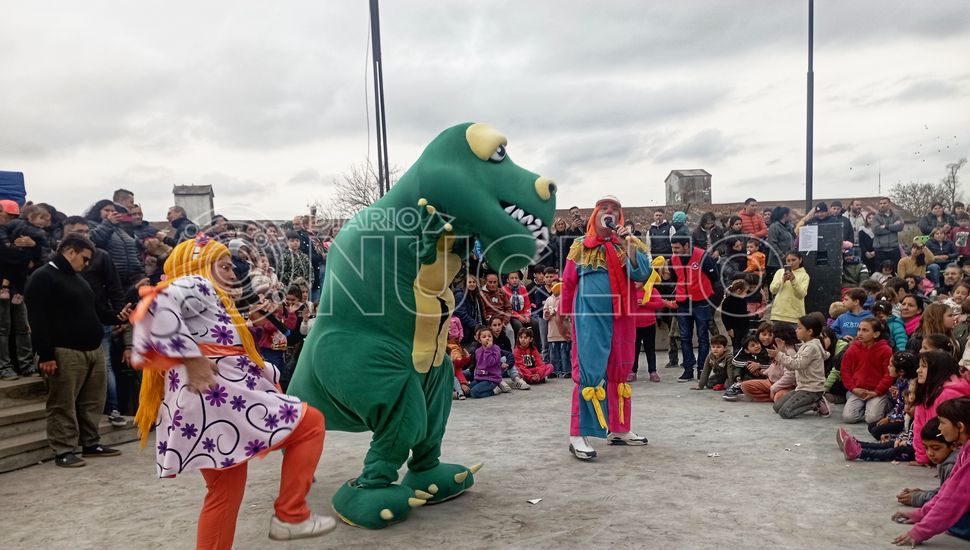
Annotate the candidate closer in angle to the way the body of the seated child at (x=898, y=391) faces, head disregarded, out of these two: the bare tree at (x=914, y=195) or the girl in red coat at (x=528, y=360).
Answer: the girl in red coat

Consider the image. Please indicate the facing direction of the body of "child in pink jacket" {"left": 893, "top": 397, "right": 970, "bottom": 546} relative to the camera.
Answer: to the viewer's left

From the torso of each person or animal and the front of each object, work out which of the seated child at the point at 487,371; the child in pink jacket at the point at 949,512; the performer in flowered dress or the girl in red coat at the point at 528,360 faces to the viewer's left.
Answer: the child in pink jacket

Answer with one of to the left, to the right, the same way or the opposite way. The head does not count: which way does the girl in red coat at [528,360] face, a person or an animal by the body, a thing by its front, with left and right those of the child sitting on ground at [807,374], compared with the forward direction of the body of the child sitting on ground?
to the left

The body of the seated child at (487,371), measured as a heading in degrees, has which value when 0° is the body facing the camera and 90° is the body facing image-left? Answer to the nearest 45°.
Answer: approximately 0°

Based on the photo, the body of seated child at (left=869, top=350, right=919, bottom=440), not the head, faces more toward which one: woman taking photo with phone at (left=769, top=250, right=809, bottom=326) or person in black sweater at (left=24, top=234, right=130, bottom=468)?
the person in black sweater

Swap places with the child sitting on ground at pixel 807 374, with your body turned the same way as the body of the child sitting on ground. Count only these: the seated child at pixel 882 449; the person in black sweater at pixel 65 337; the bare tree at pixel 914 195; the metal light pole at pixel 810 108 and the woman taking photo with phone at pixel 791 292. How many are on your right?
3

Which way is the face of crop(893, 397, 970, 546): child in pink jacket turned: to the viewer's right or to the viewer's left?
to the viewer's left

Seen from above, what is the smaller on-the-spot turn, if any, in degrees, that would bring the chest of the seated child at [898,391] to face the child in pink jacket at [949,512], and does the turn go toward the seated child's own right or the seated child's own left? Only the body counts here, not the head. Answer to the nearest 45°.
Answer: approximately 90° to the seated child's own left

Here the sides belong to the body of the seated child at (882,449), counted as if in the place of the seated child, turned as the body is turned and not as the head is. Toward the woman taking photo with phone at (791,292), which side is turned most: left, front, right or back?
right

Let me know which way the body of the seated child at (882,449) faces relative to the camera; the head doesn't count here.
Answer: to the viewer's left

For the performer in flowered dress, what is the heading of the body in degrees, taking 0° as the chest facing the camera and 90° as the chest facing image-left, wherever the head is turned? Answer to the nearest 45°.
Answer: approximately 270°

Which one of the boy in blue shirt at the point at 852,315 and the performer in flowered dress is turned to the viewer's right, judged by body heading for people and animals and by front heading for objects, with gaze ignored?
the performer in flowered dress

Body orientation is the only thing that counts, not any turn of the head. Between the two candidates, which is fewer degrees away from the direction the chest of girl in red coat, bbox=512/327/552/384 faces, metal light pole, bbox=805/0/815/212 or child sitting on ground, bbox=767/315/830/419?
the child sitting on ground

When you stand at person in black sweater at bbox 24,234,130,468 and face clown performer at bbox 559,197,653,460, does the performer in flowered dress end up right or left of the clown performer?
right

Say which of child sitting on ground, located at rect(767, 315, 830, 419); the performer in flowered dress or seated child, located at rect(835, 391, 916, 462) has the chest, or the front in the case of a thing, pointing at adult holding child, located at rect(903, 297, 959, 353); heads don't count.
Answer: the performer in flowered dress
